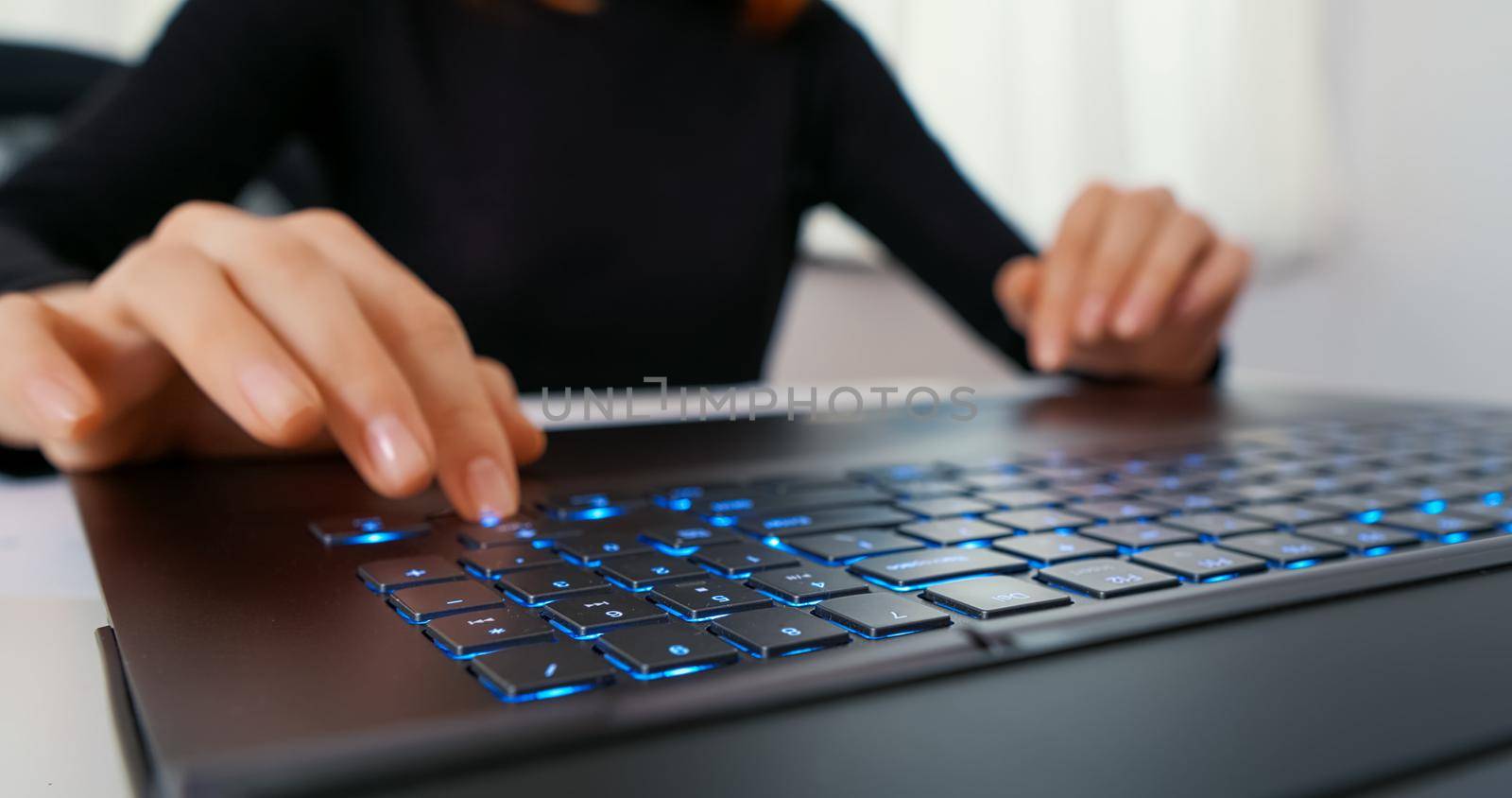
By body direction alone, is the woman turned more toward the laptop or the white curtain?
the laptop

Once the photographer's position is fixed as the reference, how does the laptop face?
facing away from the viewer and to the left of the viewer

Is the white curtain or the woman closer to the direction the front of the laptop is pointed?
the woman

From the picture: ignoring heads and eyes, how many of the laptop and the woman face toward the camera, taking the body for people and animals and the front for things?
1

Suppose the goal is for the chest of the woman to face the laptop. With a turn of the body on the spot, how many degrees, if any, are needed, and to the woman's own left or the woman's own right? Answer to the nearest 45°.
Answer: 0° — they already face it

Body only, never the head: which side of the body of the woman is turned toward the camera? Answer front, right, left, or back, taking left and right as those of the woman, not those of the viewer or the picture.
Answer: front

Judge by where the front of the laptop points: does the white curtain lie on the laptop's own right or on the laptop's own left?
on the laptop's own right

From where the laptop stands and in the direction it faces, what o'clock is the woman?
The woman is roughly at 1 o'clock from the laptop.

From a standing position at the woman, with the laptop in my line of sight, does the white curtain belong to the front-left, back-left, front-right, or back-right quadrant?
back-left

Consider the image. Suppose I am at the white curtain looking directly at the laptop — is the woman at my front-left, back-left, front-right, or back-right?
front-right

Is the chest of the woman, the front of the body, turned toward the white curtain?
no

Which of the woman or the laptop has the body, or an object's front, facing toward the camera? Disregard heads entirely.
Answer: the woman
